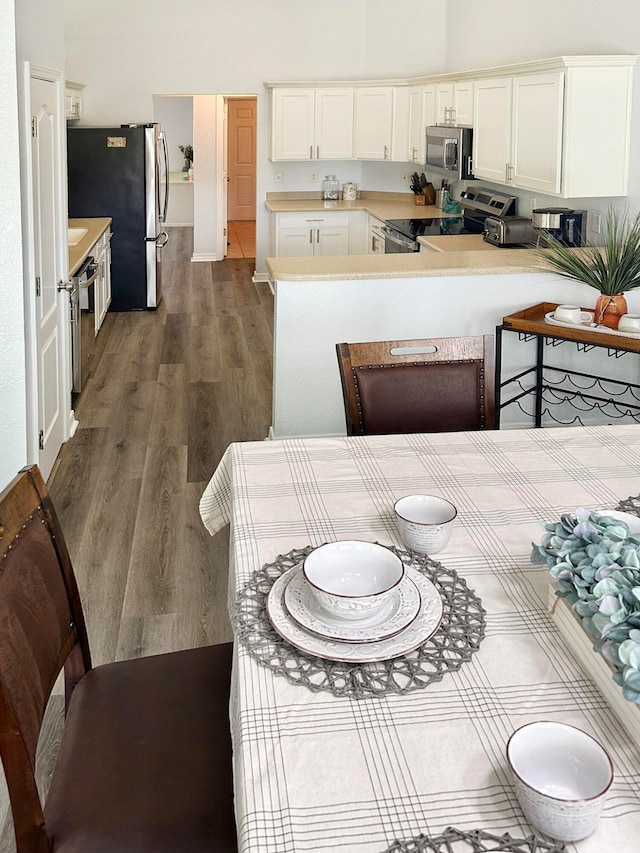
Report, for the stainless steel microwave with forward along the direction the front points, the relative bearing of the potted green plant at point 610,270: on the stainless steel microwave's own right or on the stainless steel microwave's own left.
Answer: on the stainless steel microwave's own left

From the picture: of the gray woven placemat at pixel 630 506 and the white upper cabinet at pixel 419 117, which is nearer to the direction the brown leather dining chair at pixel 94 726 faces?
the gray woven placemat

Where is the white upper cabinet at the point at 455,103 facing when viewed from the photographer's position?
facing the viewer and to the left of the viewer

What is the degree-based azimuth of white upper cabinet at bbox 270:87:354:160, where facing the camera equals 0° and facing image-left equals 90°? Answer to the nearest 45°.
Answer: approximately 0°

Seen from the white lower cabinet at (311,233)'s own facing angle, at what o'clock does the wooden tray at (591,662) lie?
The wooden tray is roughly at 12 o'clock from the white lower cabinet.

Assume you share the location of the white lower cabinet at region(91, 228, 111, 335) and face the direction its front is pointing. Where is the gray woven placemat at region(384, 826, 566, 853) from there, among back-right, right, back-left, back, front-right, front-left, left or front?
right

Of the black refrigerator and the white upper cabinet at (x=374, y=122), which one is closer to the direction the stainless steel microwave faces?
the black refrigerator

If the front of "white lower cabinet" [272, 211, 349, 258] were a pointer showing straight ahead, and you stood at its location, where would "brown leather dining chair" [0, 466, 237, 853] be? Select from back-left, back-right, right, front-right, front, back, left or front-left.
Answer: front

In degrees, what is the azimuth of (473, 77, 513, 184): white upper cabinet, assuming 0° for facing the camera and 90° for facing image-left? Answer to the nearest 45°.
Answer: approximately 45°

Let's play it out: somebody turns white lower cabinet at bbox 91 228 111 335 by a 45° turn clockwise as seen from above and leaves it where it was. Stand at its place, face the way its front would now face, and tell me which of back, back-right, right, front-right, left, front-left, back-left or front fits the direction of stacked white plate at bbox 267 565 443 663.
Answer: front-right

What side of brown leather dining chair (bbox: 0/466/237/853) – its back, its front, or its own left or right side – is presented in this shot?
right

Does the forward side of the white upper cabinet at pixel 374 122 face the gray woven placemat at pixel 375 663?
yes

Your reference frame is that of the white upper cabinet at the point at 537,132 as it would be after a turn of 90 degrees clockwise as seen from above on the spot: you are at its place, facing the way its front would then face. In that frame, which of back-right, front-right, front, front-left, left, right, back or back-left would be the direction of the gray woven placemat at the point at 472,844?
back-left

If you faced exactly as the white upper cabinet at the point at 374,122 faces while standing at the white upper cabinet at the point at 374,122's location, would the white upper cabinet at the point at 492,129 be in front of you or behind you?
in front
